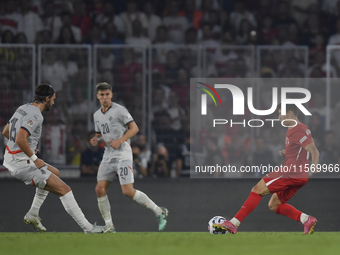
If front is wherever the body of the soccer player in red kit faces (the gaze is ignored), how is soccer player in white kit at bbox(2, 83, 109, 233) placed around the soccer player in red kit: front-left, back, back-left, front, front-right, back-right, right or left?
front

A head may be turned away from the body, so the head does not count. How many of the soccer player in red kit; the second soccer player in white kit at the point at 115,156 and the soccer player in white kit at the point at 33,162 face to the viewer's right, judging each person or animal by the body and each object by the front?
1

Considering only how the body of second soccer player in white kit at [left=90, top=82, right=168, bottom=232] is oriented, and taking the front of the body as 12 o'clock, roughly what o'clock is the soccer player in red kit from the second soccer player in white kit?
The soccer player in red kit is roughly at 8 o'clock from the second soccer player in white kit.

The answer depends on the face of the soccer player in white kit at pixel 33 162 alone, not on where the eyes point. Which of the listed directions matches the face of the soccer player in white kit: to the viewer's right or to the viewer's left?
to the viewer's right

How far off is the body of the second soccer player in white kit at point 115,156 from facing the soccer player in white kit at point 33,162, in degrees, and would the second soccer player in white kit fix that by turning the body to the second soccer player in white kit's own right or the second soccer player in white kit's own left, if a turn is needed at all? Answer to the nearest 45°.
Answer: approximately 45° to the second soccer player in white kit's own right

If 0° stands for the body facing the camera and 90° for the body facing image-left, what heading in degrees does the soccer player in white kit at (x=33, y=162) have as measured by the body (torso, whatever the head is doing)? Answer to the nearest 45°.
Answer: approximately 270°

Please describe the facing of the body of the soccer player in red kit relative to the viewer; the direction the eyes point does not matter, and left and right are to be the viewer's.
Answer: facing to the left of the viewer

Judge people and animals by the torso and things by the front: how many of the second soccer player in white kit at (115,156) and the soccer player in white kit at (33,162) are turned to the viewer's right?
1

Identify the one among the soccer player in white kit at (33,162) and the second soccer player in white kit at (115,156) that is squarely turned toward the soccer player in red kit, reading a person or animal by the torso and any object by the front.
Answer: the soccer player in white kit

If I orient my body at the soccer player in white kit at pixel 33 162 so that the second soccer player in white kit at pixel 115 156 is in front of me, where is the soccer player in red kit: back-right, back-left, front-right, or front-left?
front-right

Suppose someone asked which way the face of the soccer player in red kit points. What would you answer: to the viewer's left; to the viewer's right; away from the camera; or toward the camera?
to the viewer's left

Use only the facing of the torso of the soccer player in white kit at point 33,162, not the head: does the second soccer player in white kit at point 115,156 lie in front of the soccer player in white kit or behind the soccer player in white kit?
in front

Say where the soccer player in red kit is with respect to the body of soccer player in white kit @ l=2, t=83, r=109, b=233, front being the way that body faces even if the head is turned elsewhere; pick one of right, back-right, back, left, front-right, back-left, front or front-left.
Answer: front

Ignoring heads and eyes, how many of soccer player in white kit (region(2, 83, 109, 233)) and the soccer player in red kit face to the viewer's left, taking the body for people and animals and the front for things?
1

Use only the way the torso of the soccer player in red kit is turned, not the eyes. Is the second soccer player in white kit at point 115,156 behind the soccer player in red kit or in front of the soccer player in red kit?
in front
